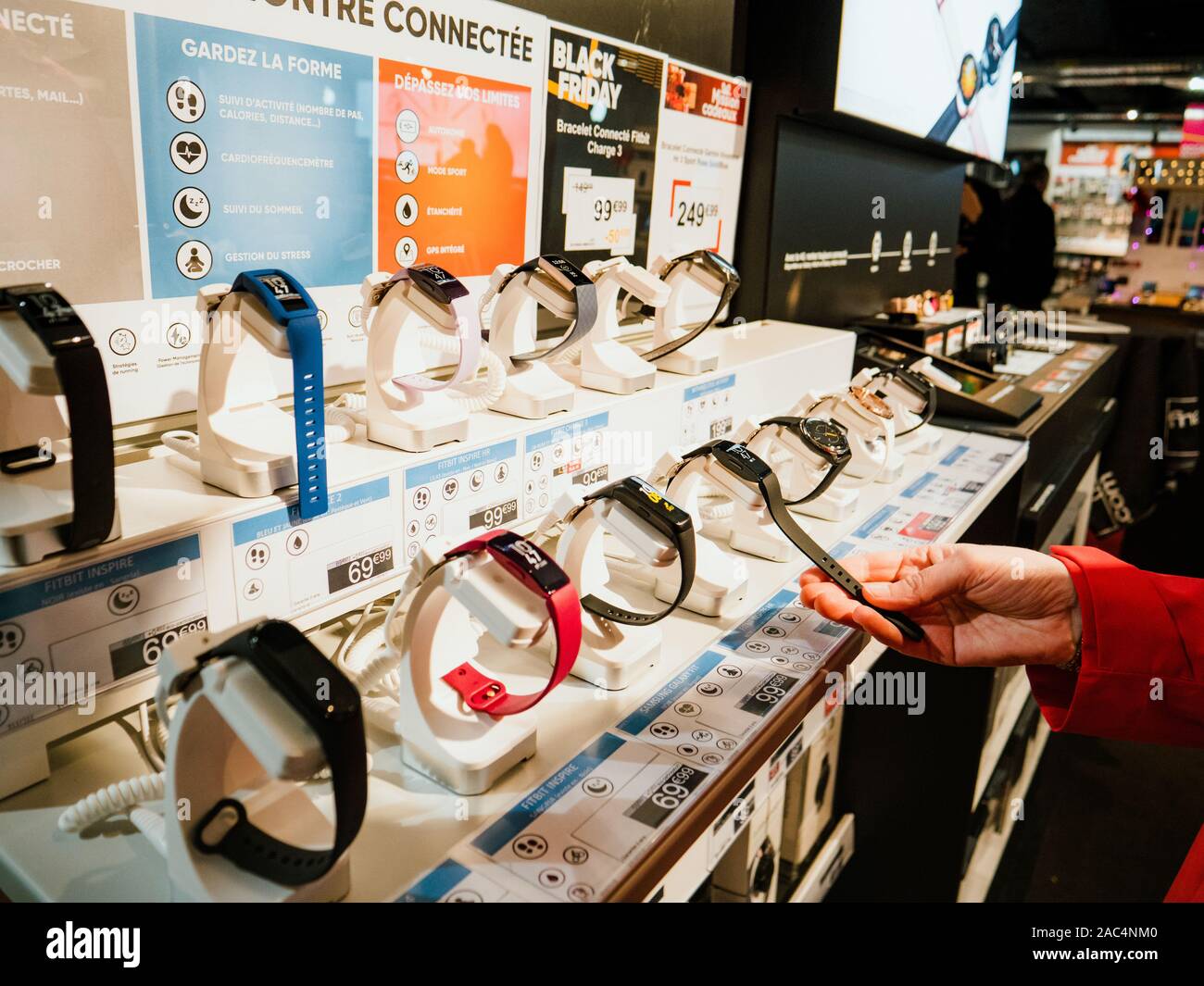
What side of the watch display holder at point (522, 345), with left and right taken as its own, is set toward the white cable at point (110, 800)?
right

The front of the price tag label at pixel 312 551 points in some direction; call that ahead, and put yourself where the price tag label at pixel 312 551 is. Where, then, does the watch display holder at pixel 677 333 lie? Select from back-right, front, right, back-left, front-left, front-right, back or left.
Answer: left

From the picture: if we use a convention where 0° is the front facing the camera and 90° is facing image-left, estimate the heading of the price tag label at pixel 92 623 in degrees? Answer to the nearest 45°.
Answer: approximately 315°

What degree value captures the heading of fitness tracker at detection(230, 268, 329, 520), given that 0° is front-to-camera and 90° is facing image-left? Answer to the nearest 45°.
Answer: approximately 315°

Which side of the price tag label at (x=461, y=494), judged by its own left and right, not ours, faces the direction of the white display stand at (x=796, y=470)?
left

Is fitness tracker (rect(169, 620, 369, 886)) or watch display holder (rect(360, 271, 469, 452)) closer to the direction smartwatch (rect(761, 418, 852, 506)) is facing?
the fitness tracker

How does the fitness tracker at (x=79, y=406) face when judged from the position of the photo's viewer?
facing the viewer and to the right of the viewer

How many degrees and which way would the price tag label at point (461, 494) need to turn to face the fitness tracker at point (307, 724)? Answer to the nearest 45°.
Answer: approximately 45° to its right

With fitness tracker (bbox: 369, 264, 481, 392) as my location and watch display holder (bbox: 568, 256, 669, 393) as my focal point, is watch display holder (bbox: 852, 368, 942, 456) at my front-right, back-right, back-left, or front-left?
front-right
